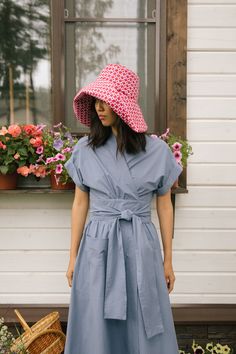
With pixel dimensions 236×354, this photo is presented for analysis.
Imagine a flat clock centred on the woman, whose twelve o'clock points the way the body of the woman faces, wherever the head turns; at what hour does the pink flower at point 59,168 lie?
The pink flower is roughly at 5 o'clock from the woman.

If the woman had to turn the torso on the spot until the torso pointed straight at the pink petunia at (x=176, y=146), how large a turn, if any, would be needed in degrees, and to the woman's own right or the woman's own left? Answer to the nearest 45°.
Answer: approximately 135° to the woman's own left

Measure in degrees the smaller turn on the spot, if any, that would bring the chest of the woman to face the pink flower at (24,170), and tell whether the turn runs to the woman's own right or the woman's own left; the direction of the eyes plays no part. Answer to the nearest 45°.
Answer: approximately 135° to the woman's own right

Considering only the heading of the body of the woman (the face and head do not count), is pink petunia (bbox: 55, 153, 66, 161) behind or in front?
behind

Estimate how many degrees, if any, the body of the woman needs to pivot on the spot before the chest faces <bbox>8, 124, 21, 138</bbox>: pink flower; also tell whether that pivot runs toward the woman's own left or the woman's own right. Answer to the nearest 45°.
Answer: approximately 135° to the woman's own right

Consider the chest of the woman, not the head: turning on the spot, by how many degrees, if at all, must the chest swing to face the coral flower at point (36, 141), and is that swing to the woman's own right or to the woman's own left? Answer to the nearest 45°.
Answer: approximately 135° to the woman's own right

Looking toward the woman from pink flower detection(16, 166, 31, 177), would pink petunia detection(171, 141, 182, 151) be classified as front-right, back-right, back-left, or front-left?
front-left

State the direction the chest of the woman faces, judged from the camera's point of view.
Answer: toward the camera
